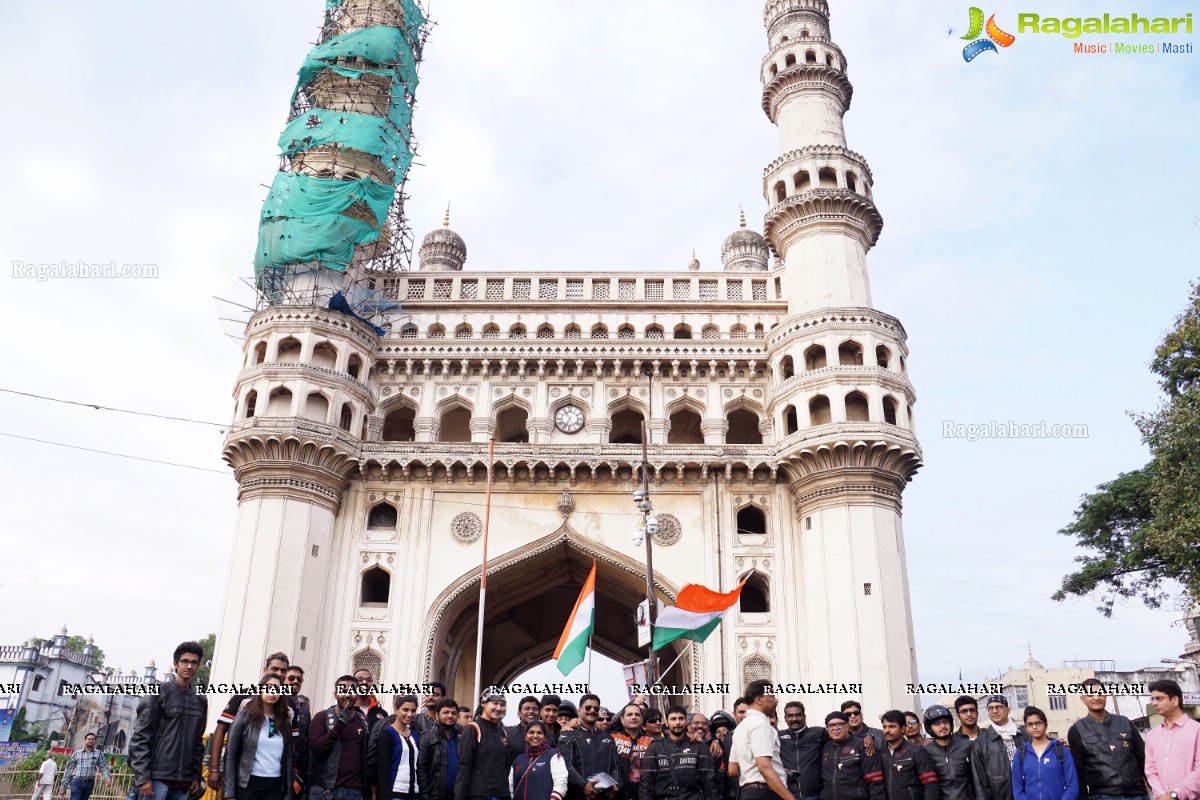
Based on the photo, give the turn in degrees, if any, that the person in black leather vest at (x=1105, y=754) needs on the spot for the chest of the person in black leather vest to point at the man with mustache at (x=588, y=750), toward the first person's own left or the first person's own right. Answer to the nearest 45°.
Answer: approximately 90° to the first person's own right

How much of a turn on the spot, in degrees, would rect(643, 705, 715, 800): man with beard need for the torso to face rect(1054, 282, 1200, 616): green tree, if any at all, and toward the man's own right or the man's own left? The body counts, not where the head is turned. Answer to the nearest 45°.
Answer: approximately 135° to the man's own left

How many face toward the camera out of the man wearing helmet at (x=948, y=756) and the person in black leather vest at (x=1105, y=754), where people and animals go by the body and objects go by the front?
2

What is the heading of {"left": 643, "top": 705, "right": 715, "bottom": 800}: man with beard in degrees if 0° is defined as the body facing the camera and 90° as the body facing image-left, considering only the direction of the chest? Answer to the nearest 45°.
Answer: approximately 0°

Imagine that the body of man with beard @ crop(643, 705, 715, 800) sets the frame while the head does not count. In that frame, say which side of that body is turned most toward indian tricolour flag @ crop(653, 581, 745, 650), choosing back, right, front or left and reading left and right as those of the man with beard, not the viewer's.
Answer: back

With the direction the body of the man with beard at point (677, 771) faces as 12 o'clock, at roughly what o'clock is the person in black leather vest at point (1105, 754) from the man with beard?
The person in black leather vest is roughly at 9 o'clock from the man with beard.

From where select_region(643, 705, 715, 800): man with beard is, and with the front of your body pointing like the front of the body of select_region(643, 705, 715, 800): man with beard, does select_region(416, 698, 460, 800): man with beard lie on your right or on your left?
on your right

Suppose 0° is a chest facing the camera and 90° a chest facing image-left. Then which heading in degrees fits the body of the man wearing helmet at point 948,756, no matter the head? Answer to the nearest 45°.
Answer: approximately 0°

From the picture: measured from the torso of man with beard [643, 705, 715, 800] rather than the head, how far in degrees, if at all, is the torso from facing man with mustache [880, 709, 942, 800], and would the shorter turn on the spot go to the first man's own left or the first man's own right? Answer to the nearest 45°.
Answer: approximately 90° to the first man's own left
